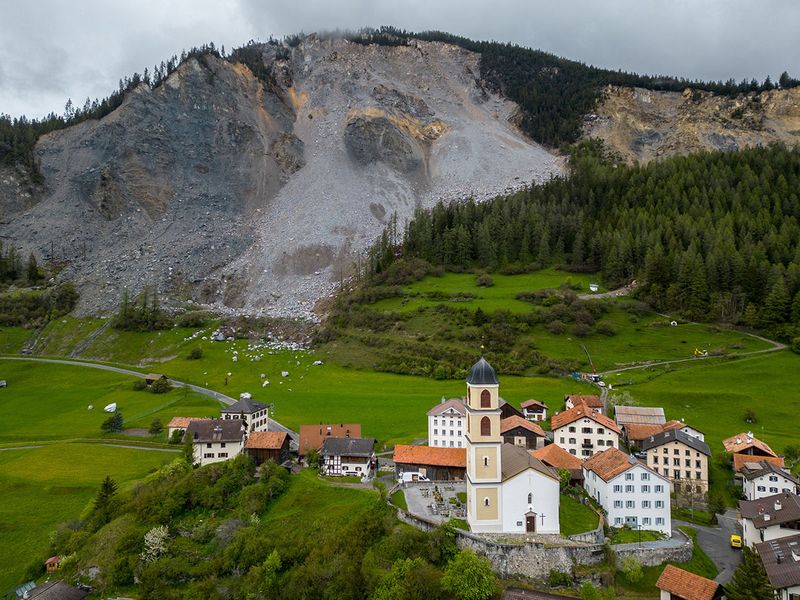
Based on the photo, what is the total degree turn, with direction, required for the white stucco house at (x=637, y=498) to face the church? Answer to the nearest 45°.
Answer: approximately 45° to its right

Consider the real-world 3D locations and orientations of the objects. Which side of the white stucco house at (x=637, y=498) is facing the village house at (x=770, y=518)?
left

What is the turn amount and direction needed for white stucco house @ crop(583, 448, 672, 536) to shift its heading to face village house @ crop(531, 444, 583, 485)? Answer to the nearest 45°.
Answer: approximately 135° to its right

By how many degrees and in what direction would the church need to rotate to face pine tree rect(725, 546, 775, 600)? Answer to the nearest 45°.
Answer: approximately 90° to its left

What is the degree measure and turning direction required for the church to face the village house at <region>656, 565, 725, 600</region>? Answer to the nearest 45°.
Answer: approximately 90° to its left

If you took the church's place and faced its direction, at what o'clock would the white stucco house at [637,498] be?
The white stucco house is roughly at 8 o'clock from the church.

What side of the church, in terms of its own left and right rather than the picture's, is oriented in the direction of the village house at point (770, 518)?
left

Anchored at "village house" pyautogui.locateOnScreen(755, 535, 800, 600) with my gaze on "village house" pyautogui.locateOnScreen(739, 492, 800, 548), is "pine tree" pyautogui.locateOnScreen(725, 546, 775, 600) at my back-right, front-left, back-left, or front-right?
back-left

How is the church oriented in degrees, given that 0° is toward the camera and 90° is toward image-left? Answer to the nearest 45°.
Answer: approximately 0°

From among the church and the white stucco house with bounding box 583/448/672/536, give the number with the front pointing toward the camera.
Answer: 2

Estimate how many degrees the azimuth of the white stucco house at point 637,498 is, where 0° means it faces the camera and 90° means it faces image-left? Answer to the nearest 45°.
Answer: approximately 0°

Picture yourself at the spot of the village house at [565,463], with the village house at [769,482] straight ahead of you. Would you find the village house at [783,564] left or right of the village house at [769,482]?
right
